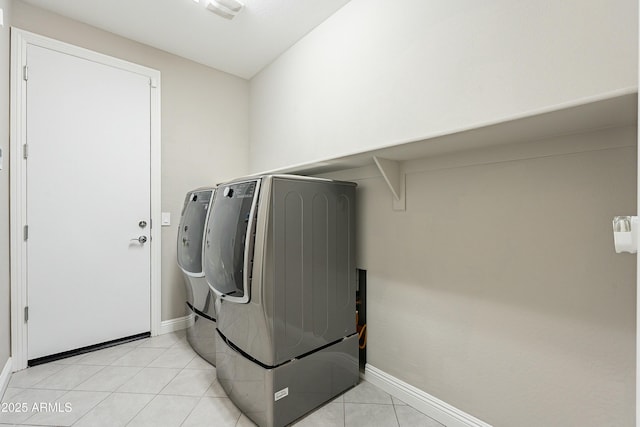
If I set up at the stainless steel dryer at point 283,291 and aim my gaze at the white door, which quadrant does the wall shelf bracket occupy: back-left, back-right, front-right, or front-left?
back-right

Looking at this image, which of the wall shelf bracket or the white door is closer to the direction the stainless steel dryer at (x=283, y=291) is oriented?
the white door

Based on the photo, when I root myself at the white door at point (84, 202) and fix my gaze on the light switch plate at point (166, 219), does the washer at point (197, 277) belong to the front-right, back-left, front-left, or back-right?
front-right

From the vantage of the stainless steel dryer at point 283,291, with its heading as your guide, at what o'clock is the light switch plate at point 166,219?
The light switch plate is roughly at 3 o'clock from the stainless steel dryer.

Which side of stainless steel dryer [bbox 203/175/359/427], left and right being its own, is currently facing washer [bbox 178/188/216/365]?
right

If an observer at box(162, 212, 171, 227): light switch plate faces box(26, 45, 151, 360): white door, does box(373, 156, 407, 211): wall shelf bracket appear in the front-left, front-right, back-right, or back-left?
back-left

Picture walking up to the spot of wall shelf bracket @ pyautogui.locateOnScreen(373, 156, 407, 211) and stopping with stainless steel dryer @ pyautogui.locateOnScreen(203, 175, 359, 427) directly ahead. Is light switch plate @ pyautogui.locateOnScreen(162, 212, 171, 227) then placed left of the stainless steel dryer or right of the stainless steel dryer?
right

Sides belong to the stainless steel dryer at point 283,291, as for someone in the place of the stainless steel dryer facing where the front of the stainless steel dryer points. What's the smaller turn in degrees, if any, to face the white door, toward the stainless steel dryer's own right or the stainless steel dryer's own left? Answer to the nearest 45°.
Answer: approximately 90° to the stainless steel dryer's own right

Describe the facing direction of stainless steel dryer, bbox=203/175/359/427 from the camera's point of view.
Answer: facing the viewer and to the left of the viewer
